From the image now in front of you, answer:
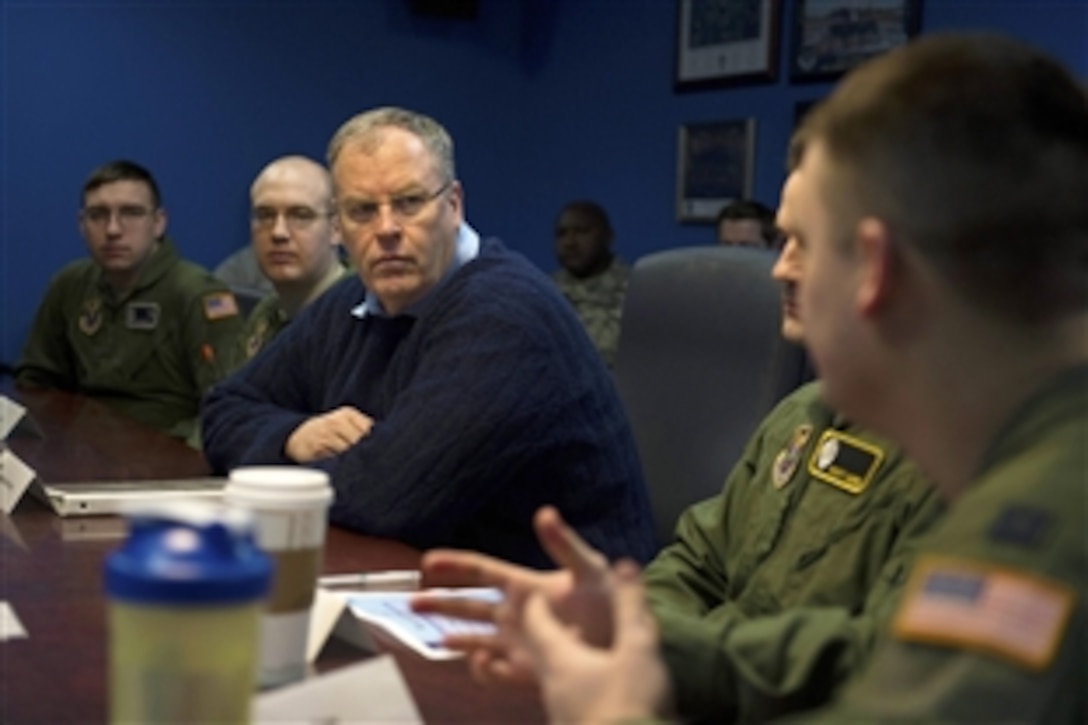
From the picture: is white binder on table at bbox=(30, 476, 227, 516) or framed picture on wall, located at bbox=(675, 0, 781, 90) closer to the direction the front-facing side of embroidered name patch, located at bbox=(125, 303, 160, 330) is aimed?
the white binder on table

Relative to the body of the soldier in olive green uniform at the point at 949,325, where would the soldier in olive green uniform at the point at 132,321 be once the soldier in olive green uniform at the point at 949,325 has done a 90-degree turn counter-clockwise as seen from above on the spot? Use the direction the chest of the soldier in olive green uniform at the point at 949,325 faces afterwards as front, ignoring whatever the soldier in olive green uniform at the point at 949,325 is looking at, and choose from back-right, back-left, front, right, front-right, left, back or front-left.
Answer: right

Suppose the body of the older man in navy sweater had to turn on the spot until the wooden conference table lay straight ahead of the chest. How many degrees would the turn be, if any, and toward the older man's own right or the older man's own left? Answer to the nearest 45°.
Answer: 0° — they already face it

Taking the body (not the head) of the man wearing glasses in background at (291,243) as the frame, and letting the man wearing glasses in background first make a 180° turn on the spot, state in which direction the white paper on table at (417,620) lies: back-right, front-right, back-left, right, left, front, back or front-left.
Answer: back-right

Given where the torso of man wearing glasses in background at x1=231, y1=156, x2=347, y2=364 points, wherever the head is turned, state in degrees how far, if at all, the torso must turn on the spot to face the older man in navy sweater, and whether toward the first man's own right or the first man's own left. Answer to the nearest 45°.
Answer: approximately 45° to the first man's own left

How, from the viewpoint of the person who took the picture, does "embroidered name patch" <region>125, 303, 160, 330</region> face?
facing the viewer

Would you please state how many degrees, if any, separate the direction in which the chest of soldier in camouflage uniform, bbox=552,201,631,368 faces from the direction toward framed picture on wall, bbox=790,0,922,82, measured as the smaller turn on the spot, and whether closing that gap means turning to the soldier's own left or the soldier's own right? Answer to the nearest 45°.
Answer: approximately 90° to the soldier's own left

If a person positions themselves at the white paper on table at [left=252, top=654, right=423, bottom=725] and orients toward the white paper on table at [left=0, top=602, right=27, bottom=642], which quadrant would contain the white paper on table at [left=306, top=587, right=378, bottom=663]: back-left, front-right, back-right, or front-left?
front-right

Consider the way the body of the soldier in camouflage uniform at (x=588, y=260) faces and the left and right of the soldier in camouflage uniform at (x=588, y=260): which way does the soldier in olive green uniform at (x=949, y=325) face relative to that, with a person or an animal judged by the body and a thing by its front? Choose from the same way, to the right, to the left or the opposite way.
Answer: to the right

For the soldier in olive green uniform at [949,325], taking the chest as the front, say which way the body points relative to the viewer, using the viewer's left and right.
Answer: facing away from the viewer and to the left of the viewer

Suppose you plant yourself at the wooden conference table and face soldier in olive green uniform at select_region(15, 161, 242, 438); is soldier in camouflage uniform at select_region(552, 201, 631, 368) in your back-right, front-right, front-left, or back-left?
front-right

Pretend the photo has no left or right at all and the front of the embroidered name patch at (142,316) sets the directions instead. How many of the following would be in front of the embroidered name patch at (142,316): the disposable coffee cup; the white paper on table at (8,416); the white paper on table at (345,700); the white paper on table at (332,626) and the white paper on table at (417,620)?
5

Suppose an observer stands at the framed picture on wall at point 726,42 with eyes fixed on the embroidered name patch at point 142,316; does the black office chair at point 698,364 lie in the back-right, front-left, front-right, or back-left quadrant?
front-left
